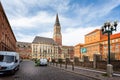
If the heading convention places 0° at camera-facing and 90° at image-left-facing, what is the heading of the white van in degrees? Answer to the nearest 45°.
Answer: approximately 45°
